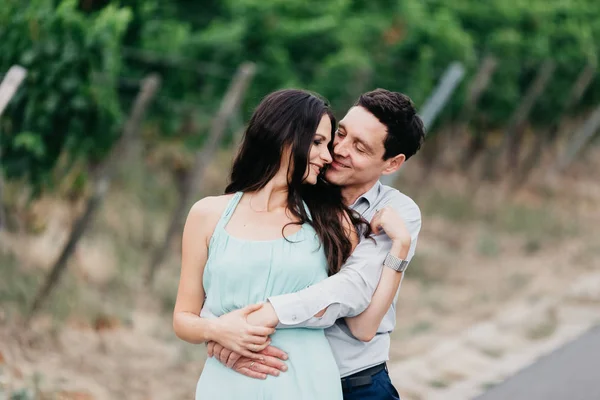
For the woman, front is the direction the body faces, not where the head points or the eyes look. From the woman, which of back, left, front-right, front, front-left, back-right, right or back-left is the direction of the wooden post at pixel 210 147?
back

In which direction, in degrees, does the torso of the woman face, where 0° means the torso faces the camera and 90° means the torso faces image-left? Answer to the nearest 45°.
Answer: approximately 0°

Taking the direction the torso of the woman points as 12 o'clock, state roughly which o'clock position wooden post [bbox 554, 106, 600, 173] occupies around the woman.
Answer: The wooden post is roughly at 7 o'clock from the woman.

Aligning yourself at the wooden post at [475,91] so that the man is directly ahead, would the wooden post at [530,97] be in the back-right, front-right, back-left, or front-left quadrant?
back-left

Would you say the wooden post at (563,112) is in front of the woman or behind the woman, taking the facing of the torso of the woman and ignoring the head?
behind
